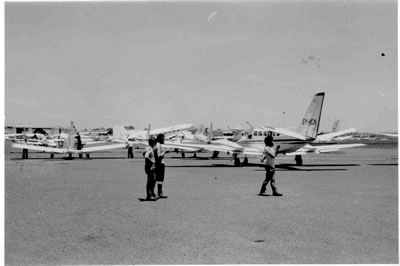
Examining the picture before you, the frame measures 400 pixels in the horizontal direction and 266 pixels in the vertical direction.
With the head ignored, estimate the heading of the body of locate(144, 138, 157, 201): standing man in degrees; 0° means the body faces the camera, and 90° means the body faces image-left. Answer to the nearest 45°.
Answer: approximately 270°
